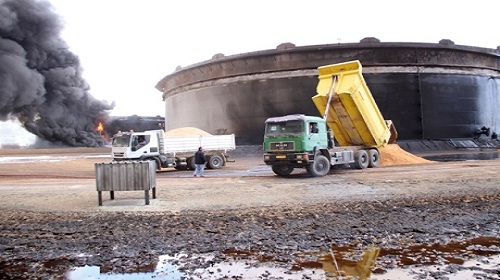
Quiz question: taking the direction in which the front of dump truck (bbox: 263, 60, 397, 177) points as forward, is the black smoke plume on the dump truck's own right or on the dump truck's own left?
on the dump truck's own right

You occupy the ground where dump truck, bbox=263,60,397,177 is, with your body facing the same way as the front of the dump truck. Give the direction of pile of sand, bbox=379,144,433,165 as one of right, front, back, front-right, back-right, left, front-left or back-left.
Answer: back

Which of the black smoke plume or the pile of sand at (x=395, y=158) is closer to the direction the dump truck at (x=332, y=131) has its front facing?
the black smoke plume

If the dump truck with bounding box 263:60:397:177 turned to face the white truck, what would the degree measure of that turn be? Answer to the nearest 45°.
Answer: approximately 45° to its right
